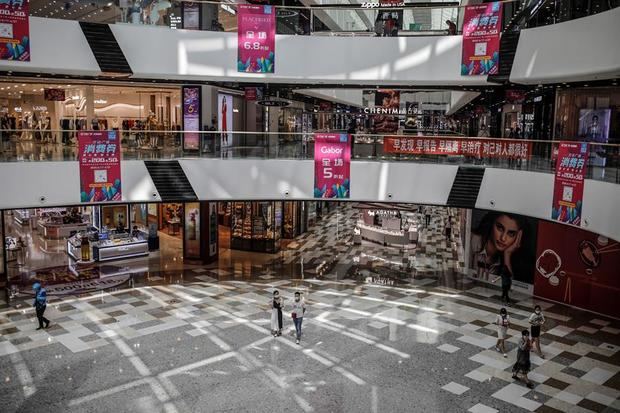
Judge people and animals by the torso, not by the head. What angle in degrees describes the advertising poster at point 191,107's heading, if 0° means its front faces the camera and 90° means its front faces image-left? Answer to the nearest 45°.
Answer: approximately 0°

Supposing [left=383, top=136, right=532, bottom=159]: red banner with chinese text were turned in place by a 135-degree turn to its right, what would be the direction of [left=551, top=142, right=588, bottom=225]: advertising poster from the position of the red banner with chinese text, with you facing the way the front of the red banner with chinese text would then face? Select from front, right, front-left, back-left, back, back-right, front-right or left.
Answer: back

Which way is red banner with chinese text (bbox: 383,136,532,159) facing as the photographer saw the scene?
facing the viewer

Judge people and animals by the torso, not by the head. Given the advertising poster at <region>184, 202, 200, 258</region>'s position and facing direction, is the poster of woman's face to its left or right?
on its left

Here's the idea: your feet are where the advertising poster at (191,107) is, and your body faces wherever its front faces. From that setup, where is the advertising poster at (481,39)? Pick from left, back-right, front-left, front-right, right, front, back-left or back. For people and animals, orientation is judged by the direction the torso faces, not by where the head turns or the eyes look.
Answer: front-left

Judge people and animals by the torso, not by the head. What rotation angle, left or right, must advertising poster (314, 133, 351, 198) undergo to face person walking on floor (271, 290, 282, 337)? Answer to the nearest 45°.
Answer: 0° — it already faces them

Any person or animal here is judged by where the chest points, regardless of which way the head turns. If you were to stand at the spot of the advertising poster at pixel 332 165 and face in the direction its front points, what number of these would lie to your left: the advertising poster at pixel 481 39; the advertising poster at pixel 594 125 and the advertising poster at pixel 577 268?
3

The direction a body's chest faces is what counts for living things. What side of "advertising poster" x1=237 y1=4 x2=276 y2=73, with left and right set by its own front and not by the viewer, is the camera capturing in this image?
front

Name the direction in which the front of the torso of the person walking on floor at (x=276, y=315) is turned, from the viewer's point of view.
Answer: toward the camera

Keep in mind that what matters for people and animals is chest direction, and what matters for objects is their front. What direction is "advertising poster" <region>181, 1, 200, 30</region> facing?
toward the camera

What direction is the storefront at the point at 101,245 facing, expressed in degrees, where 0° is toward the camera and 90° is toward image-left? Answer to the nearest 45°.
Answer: approximately 0°
